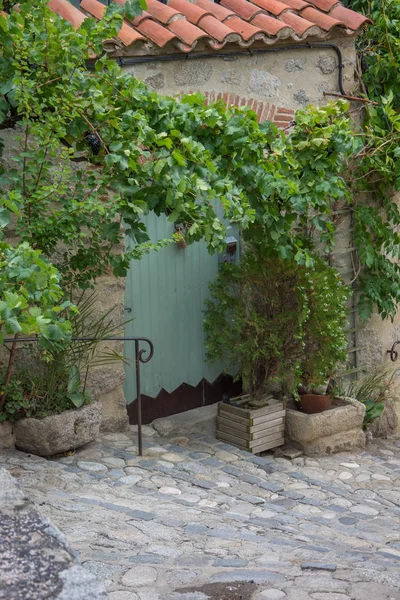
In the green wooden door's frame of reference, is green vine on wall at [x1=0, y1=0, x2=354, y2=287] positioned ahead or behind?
ahead

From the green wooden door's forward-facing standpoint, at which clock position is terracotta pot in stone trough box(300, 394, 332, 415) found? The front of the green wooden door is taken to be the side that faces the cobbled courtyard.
The terracotta pot in stone trough is roughly at 9 o'clock from the green wooden door.

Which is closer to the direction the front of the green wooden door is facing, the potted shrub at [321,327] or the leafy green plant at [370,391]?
the potted shrub

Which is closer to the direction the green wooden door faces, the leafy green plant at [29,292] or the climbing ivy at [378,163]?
the leafy green plant

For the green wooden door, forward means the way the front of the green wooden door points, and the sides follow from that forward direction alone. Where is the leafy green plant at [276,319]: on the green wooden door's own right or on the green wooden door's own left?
on the green wooden door's own left

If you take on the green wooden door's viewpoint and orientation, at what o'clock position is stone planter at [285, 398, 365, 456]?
The stone planter is roughly at 9 o'clock from the green wooden door.

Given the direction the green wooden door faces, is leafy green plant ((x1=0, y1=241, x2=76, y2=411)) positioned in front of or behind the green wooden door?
in front

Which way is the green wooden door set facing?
toward the camera
